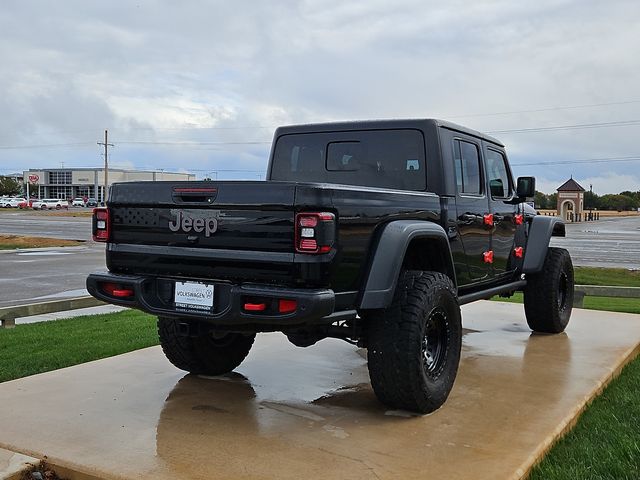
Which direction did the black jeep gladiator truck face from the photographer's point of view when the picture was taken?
facing away from the viewer and to the right of the viewer
